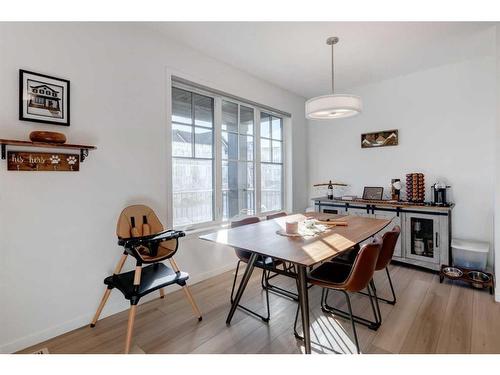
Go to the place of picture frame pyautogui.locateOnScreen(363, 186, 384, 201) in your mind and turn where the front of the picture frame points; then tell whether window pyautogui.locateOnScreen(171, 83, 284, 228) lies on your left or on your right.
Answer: on your right

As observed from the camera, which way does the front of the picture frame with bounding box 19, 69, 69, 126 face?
facing the viewer and to the right of the viewer

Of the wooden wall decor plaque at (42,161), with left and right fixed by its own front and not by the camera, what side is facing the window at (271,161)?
left

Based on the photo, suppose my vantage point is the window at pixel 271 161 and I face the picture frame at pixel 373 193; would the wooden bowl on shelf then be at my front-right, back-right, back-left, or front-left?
back-right

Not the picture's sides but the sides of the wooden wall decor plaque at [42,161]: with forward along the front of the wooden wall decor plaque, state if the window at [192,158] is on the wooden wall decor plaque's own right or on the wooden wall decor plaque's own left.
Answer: on the wooden wall decor plaque's own left

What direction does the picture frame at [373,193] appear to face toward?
toward the camera

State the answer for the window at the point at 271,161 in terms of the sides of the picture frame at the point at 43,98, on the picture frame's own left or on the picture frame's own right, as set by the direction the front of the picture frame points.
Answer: on the picture frame's own left

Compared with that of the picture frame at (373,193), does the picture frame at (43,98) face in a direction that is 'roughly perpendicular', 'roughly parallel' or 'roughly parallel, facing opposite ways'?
roughly perpendicular
